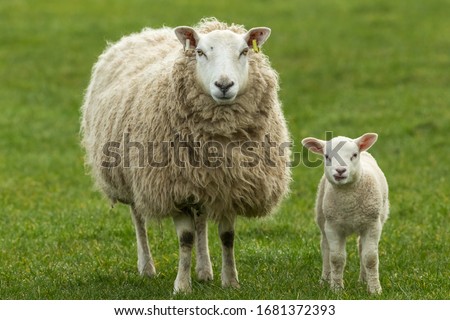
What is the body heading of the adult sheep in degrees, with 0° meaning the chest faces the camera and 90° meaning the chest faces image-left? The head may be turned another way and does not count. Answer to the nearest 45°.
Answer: approximately 315°

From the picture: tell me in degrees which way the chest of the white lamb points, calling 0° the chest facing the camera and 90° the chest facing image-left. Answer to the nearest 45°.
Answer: approximately 0°

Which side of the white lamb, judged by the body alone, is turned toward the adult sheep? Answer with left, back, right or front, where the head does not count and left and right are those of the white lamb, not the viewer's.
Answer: right
